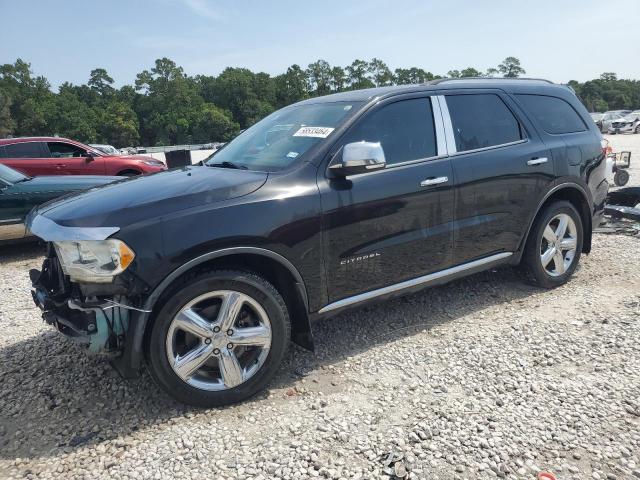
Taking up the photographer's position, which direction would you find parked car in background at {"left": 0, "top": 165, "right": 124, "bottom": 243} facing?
facing to the right of the viewer

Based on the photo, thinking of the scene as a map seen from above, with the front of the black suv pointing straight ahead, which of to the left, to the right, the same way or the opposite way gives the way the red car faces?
the opposite way

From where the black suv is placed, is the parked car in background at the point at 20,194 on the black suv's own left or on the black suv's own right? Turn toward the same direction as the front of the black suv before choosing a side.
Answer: on the black suv's own right

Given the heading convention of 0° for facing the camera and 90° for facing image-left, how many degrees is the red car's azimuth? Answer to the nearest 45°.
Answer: approximately 270°

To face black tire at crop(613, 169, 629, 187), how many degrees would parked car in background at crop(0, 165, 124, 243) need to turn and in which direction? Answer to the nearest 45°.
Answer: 0° — it already faces it

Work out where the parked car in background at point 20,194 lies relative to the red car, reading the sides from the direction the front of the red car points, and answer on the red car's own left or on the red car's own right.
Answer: on the red car's own right

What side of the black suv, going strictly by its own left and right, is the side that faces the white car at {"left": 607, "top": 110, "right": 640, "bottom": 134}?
back

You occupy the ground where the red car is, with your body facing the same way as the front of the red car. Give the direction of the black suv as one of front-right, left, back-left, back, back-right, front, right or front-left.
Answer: right

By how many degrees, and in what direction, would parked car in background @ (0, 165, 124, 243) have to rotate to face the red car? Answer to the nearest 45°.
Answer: approximately 90° to its left

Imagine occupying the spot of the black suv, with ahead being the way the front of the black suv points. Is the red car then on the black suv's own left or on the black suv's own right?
on the black suv's own right

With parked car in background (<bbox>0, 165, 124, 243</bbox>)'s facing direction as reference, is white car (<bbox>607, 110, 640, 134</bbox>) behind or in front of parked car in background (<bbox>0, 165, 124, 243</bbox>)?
in front
